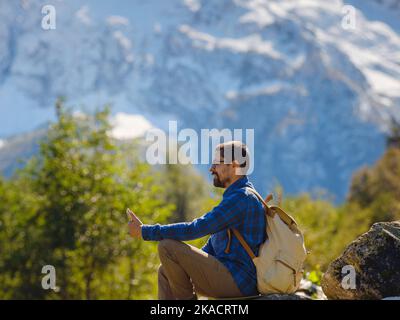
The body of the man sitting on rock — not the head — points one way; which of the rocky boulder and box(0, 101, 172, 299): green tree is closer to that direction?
the green tree

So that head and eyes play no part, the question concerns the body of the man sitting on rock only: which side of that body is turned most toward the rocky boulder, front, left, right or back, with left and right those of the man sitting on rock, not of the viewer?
back

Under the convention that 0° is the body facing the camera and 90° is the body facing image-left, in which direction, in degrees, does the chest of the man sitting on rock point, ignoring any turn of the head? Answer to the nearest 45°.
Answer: approximately 90°

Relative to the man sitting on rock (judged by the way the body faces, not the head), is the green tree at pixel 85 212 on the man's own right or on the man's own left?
on the man's own right
